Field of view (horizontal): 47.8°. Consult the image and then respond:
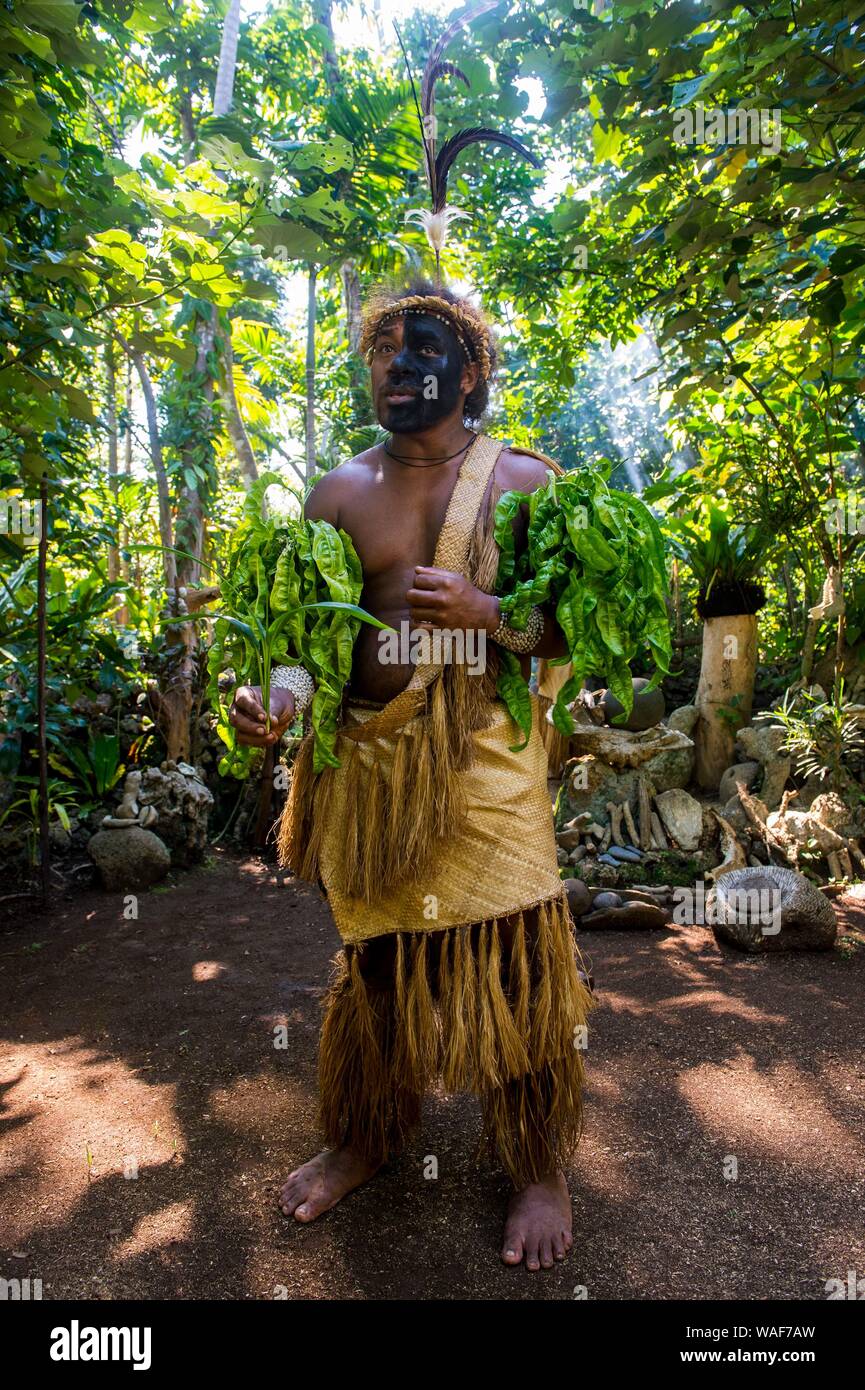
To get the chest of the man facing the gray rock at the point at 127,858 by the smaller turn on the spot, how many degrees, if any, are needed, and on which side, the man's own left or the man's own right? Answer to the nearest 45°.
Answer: approximately 90° to the man's own right

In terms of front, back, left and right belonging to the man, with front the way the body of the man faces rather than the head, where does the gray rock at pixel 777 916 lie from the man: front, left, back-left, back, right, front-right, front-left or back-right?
back

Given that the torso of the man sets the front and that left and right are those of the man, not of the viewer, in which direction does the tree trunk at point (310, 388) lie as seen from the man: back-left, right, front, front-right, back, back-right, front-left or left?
back-right

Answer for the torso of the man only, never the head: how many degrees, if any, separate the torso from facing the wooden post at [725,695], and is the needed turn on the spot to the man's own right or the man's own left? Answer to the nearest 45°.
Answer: approximately 180°

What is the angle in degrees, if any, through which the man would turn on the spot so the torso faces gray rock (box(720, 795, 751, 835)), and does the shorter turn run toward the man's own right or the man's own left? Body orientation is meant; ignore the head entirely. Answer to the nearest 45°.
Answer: approximately 180°

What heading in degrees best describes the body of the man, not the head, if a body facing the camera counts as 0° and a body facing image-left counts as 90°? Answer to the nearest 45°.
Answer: approximately 45°

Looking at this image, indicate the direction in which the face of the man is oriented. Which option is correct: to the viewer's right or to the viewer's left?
to the viewer's left

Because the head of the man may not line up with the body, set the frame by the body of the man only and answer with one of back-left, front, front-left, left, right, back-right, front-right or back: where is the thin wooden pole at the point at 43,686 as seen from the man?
right

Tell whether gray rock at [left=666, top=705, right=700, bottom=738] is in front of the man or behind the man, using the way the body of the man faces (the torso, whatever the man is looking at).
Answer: behind

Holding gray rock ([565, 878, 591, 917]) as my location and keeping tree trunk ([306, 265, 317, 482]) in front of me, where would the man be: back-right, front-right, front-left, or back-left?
back-left

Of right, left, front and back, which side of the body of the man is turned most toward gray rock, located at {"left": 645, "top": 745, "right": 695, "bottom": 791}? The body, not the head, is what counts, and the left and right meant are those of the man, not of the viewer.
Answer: back
